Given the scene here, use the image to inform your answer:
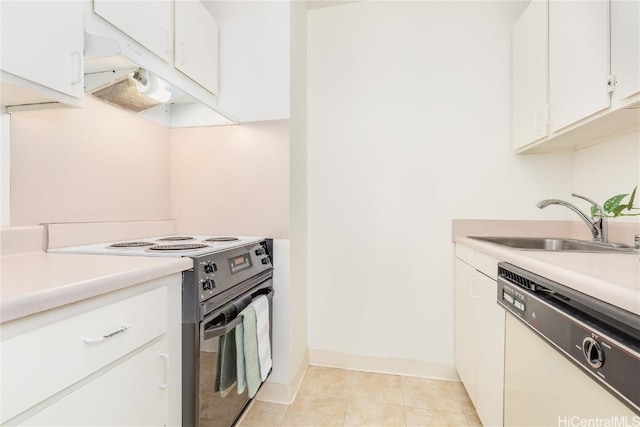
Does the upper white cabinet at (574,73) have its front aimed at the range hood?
yes

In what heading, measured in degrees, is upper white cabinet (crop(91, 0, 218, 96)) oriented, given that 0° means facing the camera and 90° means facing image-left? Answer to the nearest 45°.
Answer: approximately 315°

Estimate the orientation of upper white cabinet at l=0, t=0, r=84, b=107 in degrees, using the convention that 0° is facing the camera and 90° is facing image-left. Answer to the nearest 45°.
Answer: approximately 315°

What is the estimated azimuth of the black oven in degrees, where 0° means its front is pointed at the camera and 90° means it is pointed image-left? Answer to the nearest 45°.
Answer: approximately 315°

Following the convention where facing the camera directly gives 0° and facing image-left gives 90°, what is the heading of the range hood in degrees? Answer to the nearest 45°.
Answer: approximately 315°

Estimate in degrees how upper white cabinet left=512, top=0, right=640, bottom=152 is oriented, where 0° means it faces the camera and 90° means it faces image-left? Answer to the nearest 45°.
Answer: approximately 45°
